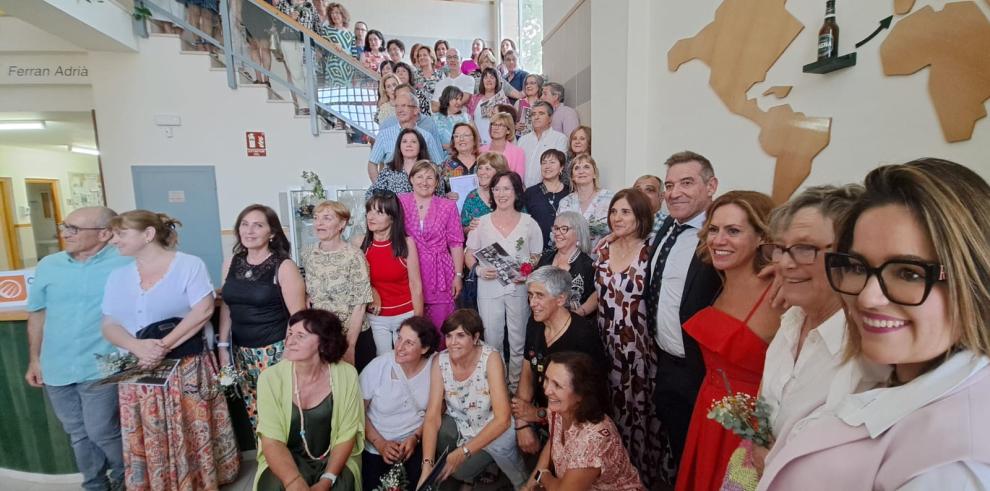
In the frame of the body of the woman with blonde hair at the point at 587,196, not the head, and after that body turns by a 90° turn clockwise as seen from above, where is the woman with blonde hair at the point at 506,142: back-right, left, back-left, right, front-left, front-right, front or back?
front-right

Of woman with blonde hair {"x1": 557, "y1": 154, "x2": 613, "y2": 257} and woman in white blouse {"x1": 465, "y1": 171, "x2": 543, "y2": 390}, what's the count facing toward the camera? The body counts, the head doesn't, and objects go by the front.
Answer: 2

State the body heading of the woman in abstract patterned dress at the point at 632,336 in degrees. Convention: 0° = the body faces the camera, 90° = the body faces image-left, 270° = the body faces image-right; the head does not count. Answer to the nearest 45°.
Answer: approximately 45°

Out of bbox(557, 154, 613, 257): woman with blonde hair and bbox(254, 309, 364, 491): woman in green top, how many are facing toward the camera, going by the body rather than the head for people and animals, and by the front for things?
2
